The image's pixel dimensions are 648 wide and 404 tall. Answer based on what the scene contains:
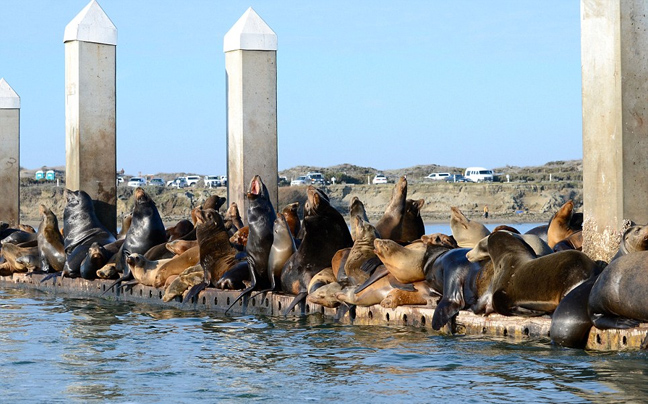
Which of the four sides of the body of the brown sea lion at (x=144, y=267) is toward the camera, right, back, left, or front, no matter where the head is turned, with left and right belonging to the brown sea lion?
left

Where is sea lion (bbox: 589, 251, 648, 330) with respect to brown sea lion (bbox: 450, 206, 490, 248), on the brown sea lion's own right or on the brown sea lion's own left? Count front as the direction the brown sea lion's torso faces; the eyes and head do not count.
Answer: on the brown sea lion's own left

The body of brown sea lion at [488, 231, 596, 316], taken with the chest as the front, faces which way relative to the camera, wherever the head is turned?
to the viewer's left

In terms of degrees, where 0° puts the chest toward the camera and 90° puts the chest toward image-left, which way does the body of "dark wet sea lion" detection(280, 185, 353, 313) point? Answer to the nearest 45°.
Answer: approximately 45°

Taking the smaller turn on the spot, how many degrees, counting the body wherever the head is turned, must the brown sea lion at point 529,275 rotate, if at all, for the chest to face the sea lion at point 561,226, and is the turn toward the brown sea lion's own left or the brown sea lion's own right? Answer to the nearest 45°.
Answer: approximately 90° to the brown sea lion's own right

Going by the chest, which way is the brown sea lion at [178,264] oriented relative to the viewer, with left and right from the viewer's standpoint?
facing to the left of the viewer

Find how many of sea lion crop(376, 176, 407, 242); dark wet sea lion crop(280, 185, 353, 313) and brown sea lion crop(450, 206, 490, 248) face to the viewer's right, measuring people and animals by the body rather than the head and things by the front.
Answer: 1

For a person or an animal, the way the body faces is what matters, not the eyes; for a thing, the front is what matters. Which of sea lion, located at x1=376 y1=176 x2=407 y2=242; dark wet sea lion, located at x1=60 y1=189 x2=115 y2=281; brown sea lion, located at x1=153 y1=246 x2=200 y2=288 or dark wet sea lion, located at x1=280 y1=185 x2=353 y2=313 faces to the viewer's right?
the sea lion

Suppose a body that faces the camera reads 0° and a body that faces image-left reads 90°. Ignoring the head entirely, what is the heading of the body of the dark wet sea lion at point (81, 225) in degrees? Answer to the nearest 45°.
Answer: approximately 90°

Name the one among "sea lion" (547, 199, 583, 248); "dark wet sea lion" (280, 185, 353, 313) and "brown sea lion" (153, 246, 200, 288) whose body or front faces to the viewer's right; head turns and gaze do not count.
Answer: the sea lion

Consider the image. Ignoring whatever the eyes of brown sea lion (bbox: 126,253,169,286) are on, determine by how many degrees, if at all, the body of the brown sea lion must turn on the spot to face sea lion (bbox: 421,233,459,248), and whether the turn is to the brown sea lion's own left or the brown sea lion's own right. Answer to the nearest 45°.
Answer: approximately 135° to the brown sea lion's own left

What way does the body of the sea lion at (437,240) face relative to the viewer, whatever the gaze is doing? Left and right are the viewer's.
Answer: facing to the left of the viewer
